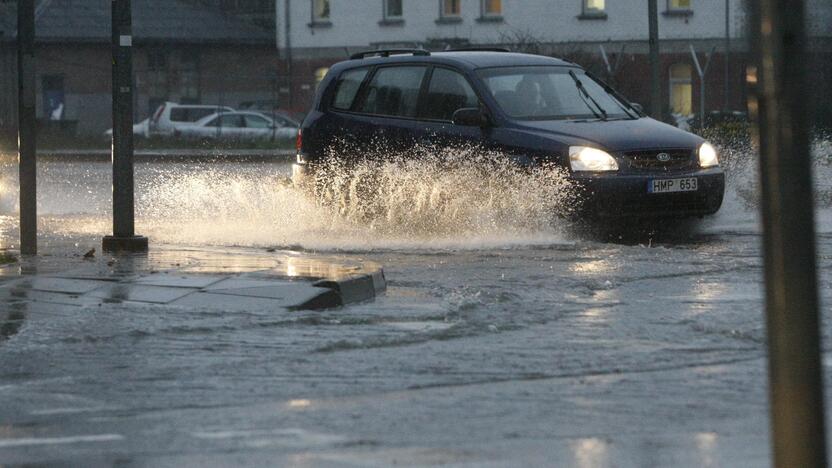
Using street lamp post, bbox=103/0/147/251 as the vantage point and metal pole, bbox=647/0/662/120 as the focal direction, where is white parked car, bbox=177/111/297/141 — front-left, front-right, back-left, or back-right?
front-left

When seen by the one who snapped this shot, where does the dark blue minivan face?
facing the viewer and to the right of the viewer

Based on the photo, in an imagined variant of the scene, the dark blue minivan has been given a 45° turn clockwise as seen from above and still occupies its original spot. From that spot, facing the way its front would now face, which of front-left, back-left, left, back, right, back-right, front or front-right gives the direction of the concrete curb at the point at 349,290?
front

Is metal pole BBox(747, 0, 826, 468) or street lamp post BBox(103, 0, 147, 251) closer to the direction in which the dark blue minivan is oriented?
the metal pole

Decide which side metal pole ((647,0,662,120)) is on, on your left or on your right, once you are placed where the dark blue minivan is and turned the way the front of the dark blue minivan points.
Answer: on your left

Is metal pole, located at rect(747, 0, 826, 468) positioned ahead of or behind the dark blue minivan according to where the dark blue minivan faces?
ahead

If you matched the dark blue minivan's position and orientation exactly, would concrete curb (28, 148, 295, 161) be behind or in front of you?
behind

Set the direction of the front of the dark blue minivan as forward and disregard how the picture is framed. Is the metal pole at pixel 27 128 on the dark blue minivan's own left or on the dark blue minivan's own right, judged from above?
on the dark blue minivan's own right

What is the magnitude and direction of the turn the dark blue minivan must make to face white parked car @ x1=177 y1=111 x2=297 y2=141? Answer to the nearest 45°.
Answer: approximately 135° to its left
